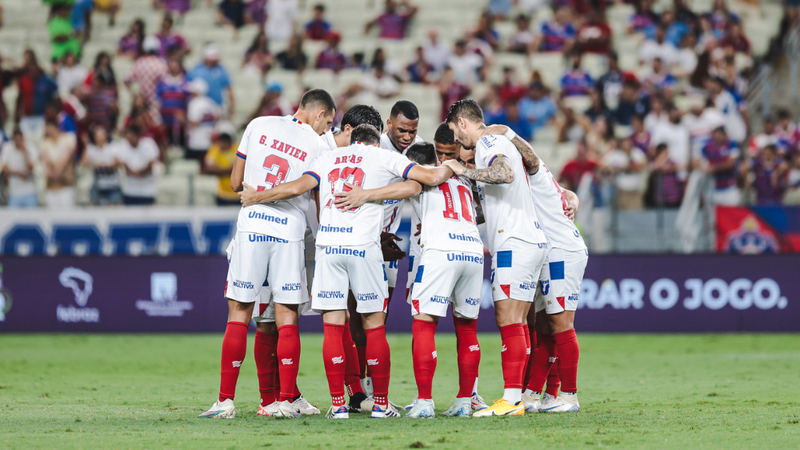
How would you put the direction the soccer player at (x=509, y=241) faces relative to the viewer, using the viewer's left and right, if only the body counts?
facing to the left of the viewer

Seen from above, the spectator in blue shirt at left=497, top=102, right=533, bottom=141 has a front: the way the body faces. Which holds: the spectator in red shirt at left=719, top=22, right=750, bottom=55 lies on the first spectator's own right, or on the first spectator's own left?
on the first spectator's own left

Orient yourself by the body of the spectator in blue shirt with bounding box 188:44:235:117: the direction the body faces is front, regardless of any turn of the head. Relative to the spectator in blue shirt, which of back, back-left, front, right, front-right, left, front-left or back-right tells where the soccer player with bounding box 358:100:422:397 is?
front

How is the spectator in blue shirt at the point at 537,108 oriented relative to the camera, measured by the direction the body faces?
toward the camera

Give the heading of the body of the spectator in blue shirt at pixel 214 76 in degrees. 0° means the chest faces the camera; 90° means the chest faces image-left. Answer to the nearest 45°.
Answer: approximately 0°

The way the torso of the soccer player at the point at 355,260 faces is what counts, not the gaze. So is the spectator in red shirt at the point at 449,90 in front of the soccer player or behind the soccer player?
in front

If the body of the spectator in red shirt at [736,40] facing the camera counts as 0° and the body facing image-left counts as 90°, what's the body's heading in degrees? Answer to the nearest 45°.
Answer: approximately 0°

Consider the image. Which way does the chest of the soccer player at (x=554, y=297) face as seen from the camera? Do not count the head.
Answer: to the viewer's left

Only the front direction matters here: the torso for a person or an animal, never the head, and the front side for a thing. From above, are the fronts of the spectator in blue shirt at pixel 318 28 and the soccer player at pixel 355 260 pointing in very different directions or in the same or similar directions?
very different directions

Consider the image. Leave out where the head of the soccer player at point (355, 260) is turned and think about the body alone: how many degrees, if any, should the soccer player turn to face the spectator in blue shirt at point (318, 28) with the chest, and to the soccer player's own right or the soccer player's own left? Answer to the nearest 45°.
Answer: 0° — they already face them

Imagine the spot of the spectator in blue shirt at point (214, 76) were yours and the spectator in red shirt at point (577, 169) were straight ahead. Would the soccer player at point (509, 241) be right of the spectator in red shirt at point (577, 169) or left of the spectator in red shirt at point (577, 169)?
right

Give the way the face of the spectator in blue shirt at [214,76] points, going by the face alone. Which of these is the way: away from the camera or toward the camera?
toward the camera

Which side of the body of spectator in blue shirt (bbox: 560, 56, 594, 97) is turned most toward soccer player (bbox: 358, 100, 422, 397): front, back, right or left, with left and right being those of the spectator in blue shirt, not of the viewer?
front

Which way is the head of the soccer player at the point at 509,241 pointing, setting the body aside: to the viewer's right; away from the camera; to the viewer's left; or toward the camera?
to the viewer's left

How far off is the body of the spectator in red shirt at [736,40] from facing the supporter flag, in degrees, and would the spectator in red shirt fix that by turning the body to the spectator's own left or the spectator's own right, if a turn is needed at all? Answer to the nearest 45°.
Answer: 0° — they already face it

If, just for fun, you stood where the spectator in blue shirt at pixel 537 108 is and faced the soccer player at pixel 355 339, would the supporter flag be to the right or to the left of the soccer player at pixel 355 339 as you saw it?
left

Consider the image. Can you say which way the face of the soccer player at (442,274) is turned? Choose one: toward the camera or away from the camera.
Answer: away from the camera

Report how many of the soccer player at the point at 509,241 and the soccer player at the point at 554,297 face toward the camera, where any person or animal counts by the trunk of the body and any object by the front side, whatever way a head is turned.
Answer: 0

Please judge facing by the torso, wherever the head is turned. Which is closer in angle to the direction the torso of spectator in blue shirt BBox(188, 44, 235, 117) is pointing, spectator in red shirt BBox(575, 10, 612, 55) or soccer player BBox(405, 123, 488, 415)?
the soccer player
